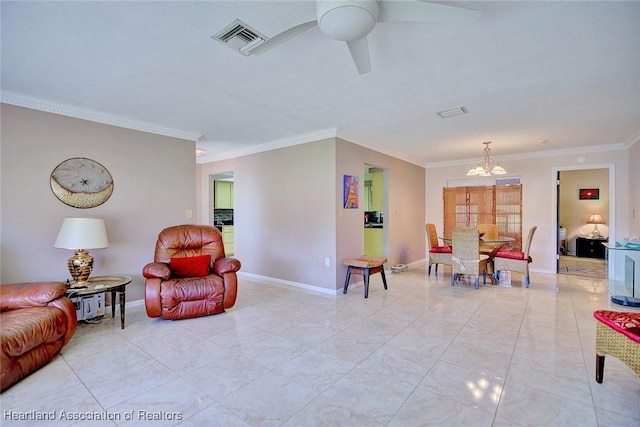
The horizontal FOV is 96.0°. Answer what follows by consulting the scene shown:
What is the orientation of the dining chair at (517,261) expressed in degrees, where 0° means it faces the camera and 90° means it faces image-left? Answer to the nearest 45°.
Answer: approximately 90°

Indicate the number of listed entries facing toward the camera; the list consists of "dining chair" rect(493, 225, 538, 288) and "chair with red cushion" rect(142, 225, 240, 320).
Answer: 1

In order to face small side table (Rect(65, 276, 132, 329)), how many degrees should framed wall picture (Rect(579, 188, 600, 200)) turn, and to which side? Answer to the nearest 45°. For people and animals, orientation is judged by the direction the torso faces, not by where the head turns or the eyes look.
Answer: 0° — it already faces it

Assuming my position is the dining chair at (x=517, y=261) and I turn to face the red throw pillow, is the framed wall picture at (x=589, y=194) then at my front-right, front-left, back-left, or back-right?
back-right

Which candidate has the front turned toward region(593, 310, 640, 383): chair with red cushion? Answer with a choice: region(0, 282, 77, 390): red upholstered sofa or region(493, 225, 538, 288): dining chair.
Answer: the red upholstered sofa

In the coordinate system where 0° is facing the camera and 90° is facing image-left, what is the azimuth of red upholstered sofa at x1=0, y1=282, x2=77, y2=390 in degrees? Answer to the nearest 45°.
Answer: approximately 315°

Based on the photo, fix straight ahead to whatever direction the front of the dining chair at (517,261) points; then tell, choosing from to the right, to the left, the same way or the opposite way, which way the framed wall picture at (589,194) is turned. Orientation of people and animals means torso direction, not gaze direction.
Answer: to the left

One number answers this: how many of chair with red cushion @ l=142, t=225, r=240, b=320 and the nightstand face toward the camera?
2

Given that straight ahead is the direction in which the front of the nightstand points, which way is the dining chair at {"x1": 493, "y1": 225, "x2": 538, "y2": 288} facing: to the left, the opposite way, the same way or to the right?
to the right
